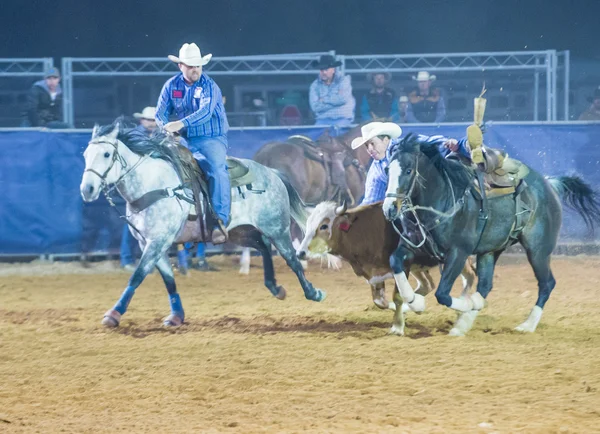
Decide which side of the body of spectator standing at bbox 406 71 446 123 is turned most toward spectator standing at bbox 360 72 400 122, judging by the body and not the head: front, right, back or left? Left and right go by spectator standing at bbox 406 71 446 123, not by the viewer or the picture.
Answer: right

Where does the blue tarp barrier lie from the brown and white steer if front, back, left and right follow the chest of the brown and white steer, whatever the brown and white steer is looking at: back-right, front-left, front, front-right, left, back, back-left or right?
front-right

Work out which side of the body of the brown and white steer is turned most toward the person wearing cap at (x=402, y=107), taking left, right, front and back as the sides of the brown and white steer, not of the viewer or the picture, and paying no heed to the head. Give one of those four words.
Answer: right

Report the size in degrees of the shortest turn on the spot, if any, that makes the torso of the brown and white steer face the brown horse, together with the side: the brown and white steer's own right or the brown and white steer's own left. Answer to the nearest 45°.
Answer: approximately 90° to the brown and white steer's own right

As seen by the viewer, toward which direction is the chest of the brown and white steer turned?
to the viewer's left

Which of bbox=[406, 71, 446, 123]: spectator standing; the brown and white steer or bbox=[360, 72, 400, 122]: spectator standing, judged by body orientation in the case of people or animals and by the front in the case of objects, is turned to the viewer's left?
the brown and white steer

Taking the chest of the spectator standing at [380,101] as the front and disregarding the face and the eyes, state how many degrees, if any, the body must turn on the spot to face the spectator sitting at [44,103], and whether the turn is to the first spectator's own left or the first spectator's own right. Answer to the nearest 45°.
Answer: approximately 90° to the first spectator's own right

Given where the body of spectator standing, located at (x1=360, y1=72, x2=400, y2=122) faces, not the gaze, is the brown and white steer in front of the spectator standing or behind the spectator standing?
in front

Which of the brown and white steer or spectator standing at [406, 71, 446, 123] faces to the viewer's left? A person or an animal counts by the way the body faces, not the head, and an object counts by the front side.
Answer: the brown and white steer

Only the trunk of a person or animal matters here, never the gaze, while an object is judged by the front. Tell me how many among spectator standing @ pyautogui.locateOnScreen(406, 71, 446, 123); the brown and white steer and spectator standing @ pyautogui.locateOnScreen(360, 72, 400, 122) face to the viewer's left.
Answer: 1

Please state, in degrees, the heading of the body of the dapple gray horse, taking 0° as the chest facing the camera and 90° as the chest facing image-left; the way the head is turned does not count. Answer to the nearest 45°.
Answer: approximately 45°

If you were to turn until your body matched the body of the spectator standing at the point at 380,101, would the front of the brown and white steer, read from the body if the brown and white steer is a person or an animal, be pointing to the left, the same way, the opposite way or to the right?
to the right

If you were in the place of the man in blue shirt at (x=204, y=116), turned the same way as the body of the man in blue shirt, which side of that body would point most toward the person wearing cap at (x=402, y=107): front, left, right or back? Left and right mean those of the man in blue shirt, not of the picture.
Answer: back

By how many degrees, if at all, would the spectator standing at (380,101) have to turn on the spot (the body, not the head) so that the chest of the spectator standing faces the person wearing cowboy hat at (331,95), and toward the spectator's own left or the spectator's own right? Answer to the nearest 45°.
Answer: approximately 45° to the spectator's own right
